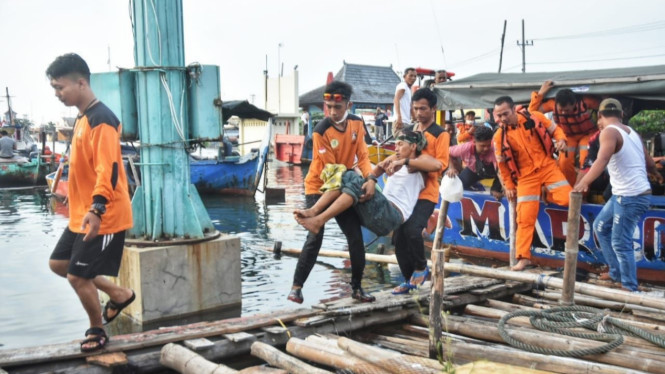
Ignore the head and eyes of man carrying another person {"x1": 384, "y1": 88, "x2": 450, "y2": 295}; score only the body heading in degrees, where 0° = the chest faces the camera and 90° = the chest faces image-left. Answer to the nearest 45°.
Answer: approximately 45°

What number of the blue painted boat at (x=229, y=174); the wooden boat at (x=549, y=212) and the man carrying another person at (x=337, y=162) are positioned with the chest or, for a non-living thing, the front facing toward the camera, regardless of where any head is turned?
1

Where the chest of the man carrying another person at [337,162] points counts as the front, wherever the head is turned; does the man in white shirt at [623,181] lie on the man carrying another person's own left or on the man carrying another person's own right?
on the man carrying another person's own left

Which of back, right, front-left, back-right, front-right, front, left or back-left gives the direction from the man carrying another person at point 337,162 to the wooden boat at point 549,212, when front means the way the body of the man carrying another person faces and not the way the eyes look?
back-left

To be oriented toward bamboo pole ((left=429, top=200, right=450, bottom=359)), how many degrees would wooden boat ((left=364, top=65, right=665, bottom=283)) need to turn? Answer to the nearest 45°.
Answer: approximately 90° to its left

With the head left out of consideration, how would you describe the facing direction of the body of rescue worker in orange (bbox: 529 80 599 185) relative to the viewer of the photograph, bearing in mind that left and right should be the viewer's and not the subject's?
facing the viewer and to the left of the viewer

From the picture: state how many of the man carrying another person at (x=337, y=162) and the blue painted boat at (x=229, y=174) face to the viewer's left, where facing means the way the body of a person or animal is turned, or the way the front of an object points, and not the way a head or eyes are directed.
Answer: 0

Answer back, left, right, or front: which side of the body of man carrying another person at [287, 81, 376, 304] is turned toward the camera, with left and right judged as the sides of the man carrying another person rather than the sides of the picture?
front

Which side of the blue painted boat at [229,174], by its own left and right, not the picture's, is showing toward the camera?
right

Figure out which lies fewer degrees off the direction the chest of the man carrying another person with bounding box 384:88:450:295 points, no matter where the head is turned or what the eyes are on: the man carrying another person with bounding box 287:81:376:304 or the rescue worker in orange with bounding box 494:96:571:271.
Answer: the man carrying another person

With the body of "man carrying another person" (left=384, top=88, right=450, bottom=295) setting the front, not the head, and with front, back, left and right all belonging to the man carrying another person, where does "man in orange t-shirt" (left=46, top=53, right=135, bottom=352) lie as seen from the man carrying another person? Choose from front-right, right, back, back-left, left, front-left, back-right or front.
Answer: front

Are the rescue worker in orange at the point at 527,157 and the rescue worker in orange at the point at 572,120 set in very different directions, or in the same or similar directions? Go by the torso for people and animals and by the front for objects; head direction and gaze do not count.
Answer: same or similar directions

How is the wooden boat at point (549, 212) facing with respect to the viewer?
to the viewer's left
